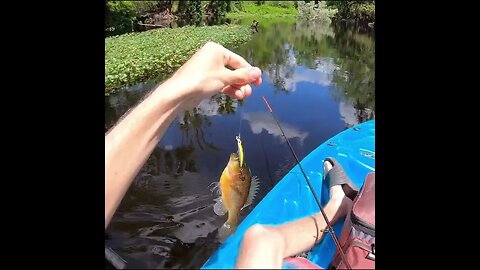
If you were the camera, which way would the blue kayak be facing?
facing away from the viewer and to the right of the viewer

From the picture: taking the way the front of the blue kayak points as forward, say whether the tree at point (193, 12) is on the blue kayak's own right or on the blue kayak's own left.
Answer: on the blue kayak's own left

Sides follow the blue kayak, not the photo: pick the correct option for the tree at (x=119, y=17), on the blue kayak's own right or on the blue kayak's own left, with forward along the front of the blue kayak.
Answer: on the blue kayak's own left

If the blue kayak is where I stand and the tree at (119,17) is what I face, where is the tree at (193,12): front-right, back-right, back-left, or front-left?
front-right
